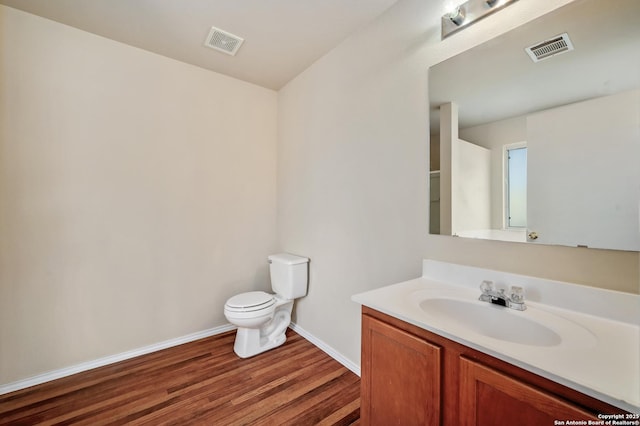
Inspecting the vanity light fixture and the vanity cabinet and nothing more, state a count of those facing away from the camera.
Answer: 0

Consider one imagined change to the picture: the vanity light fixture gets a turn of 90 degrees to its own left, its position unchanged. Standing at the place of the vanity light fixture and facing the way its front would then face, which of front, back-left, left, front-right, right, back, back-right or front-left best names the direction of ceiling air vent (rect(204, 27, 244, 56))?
back-right

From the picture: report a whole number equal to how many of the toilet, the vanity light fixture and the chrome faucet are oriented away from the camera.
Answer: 0

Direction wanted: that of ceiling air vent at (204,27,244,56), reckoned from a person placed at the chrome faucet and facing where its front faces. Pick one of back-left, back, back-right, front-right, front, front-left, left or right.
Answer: front-right

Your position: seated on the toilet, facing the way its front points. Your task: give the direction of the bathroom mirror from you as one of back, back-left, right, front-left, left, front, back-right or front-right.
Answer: left

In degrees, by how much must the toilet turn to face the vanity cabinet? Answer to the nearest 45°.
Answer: approximately 45° to its left

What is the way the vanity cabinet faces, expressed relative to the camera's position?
facing the viewer and to the left of the viewer

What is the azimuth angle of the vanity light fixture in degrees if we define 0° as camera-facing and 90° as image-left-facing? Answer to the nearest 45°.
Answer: approximately 45°
